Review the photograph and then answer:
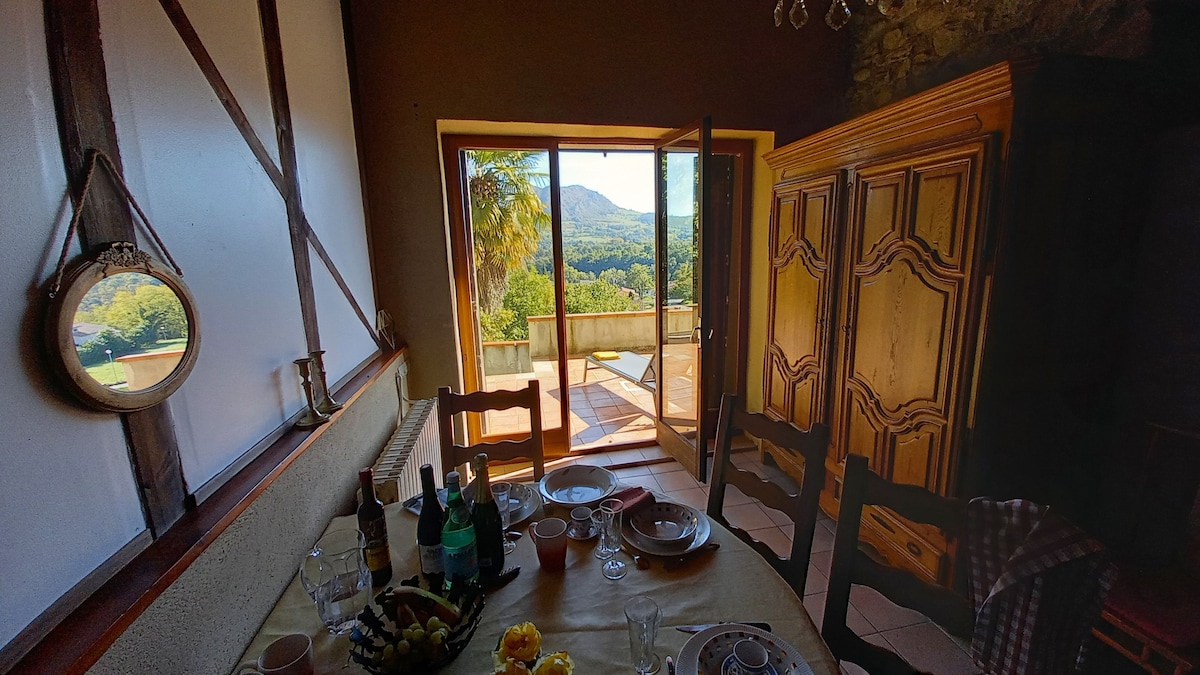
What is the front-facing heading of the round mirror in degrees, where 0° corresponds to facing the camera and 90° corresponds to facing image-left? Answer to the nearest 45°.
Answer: approximately 315°

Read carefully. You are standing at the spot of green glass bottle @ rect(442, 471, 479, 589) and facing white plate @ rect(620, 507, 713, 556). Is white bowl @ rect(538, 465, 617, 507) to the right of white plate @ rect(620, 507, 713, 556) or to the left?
left

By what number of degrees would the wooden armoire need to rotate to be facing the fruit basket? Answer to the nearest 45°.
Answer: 0° — it already faces it

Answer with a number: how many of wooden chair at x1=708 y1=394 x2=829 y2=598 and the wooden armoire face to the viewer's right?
0

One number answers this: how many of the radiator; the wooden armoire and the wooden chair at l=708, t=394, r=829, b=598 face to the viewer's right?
1

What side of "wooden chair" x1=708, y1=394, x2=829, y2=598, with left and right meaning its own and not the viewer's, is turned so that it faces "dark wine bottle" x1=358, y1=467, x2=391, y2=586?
front

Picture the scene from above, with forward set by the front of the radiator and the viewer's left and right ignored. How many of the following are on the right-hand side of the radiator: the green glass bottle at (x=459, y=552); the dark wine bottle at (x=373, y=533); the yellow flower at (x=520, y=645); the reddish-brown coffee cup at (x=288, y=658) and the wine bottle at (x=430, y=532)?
5

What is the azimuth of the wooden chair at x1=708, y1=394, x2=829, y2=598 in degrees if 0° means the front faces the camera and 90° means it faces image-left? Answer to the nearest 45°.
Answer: approximately 45°

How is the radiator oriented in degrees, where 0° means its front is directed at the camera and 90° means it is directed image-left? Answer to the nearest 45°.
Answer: approximately 270°

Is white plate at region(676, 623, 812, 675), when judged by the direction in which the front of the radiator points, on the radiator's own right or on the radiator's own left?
on the radiator's own right

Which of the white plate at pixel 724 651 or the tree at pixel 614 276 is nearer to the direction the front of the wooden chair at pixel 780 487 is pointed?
the white plate

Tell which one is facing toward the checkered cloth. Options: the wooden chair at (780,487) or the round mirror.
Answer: the round mirror

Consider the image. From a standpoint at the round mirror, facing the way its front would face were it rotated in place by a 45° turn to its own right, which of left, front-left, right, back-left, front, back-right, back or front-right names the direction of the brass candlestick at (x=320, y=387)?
back-left

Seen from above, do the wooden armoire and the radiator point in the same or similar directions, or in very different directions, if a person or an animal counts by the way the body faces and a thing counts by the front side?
very different directions

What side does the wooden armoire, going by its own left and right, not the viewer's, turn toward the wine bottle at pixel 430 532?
front
